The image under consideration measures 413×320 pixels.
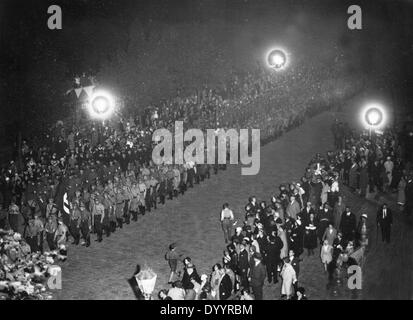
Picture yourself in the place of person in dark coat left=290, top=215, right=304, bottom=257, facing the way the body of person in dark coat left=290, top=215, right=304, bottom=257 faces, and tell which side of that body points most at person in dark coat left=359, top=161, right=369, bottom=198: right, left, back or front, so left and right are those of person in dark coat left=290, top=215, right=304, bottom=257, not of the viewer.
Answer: right

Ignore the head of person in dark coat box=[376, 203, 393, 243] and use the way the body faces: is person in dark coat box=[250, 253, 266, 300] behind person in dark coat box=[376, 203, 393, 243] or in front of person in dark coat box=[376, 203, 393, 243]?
in front

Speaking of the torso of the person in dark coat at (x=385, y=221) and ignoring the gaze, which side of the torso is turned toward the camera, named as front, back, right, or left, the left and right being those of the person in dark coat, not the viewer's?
front

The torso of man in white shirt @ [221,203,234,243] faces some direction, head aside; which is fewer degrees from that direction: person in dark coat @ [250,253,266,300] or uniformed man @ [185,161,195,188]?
the uniformed man

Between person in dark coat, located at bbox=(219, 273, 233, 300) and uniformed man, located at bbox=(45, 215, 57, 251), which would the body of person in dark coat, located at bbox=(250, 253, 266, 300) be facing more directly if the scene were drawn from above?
the person in dark coat

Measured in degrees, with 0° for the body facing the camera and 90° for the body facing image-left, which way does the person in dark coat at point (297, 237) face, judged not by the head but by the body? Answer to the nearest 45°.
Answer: approximately 45°

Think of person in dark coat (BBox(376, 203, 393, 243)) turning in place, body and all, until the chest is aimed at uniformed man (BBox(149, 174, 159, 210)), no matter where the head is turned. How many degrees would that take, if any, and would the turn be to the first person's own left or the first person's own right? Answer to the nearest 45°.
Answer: approximately 90° to the first person's own right

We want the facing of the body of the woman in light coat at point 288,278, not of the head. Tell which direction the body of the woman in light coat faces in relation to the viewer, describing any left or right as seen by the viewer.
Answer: facing away from the viewer and to the left of the viewer

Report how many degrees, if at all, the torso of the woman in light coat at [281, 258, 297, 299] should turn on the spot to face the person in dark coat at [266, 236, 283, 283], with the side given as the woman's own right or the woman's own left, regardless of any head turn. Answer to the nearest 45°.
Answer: approximately 45° to the woman's own left
